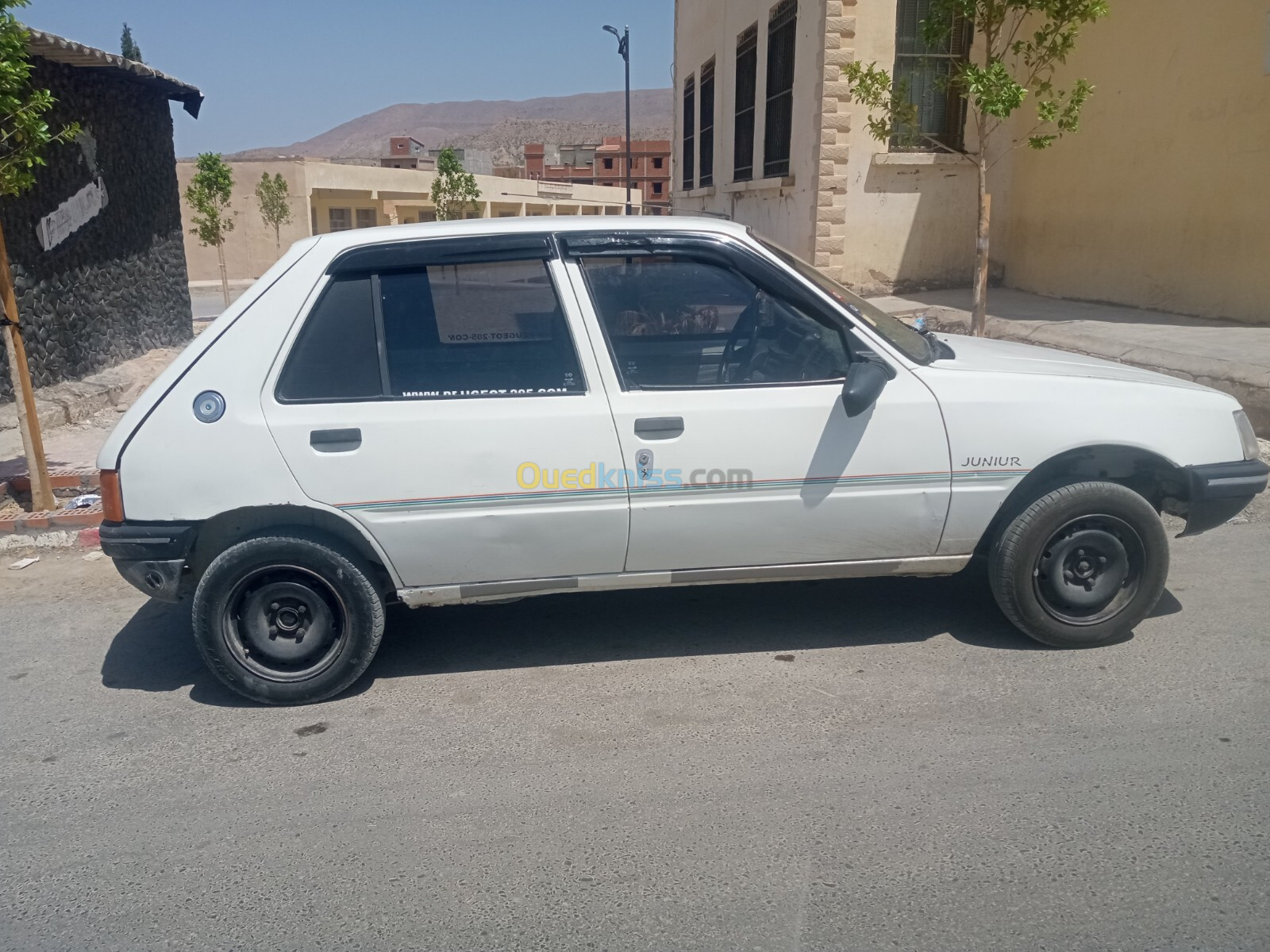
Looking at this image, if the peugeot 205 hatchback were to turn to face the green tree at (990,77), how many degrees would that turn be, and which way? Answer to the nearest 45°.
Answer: approximately 45° to its left

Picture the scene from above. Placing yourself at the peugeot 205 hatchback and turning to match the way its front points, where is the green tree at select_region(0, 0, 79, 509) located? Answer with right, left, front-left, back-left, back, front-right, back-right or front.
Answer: back-left

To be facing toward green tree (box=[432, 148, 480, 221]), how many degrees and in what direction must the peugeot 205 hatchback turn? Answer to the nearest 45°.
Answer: approximately 90° to its left

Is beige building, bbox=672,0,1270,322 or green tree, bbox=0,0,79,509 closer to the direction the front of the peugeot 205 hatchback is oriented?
the beige building

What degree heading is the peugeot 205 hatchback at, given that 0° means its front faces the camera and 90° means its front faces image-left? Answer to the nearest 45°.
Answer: approximately 270°

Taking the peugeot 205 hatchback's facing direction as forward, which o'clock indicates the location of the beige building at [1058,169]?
The beige building is roughly at 10 o'clock from the peugeot 205 hatchback.

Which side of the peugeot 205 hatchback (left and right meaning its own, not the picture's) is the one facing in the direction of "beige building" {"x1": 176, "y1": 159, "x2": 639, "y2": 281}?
left

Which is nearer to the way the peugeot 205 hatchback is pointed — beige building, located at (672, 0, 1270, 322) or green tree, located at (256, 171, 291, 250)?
the beige building

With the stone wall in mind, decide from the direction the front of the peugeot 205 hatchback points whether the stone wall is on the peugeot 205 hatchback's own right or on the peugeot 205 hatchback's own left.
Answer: on the peugeot 205 hatchback's own left
